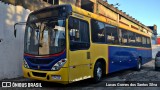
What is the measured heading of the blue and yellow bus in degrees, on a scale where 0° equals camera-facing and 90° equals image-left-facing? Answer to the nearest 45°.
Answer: approximately 45°
